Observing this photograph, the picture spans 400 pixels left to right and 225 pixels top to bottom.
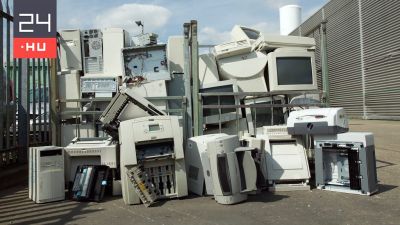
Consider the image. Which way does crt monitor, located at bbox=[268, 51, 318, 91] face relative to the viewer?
toward the camera

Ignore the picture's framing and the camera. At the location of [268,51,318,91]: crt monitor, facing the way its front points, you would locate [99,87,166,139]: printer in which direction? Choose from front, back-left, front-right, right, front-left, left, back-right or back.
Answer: front-right

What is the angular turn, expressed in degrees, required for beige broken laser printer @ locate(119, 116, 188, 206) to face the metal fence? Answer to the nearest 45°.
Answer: approximately 135° to its right

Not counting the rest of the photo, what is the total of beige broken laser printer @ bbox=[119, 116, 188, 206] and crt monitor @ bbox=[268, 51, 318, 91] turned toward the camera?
2

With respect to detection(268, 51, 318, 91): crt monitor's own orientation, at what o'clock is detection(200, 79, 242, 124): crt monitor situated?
detection(200, 79, 242, 124): crt monitor is roughly at 2 o'clock from detection(268, 51, 318, 91): crt monitor.

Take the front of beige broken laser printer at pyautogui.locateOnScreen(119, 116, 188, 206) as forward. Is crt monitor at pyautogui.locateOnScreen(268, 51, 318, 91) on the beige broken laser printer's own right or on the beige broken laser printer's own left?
on the beige broken laser printer's own left

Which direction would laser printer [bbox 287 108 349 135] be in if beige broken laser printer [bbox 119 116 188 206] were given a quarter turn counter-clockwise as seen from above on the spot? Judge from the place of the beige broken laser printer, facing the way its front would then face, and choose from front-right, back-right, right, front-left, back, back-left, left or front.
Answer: front

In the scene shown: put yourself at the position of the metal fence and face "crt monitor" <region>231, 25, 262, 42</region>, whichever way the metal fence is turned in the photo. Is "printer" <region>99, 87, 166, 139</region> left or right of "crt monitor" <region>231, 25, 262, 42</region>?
right

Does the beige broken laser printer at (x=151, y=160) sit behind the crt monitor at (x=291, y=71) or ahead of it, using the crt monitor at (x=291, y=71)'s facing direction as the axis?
ahead
